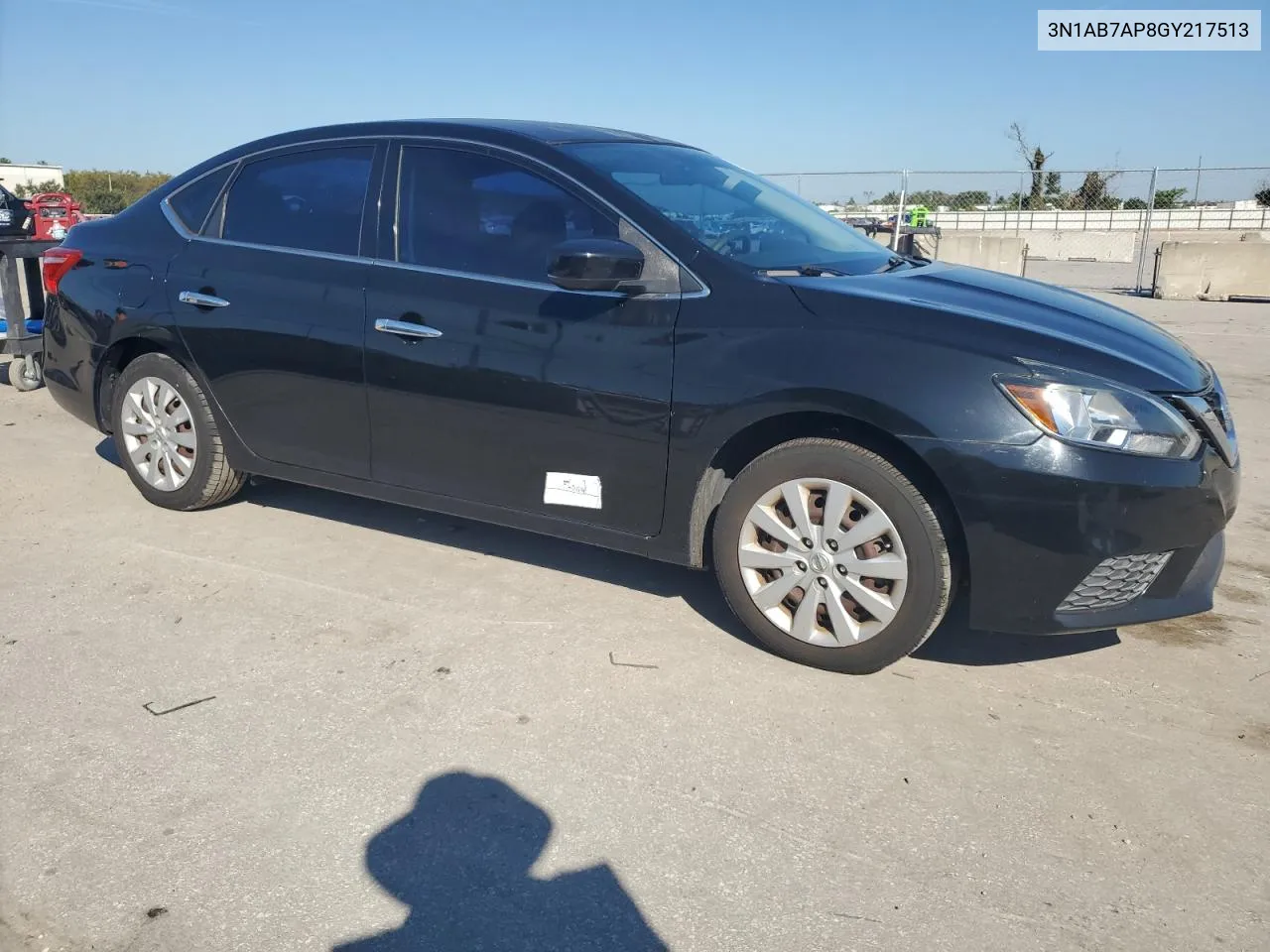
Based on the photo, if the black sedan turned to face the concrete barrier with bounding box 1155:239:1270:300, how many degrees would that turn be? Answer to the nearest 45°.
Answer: approximately 90° to its left

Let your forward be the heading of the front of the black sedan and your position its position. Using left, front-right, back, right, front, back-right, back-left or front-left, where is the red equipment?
back

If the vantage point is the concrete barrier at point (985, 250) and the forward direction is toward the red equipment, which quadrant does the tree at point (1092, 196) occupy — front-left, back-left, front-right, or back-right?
back-right

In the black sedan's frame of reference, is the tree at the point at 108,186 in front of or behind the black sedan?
behind

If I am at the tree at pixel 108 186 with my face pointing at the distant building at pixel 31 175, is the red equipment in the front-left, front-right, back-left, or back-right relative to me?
back-left

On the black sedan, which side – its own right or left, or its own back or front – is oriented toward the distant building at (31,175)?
back

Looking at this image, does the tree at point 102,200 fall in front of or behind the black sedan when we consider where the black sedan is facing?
behind

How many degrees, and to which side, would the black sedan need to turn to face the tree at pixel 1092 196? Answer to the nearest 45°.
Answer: approximately 90° to its left

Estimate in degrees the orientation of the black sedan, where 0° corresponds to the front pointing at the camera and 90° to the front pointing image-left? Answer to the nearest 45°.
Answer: approximately 315°
